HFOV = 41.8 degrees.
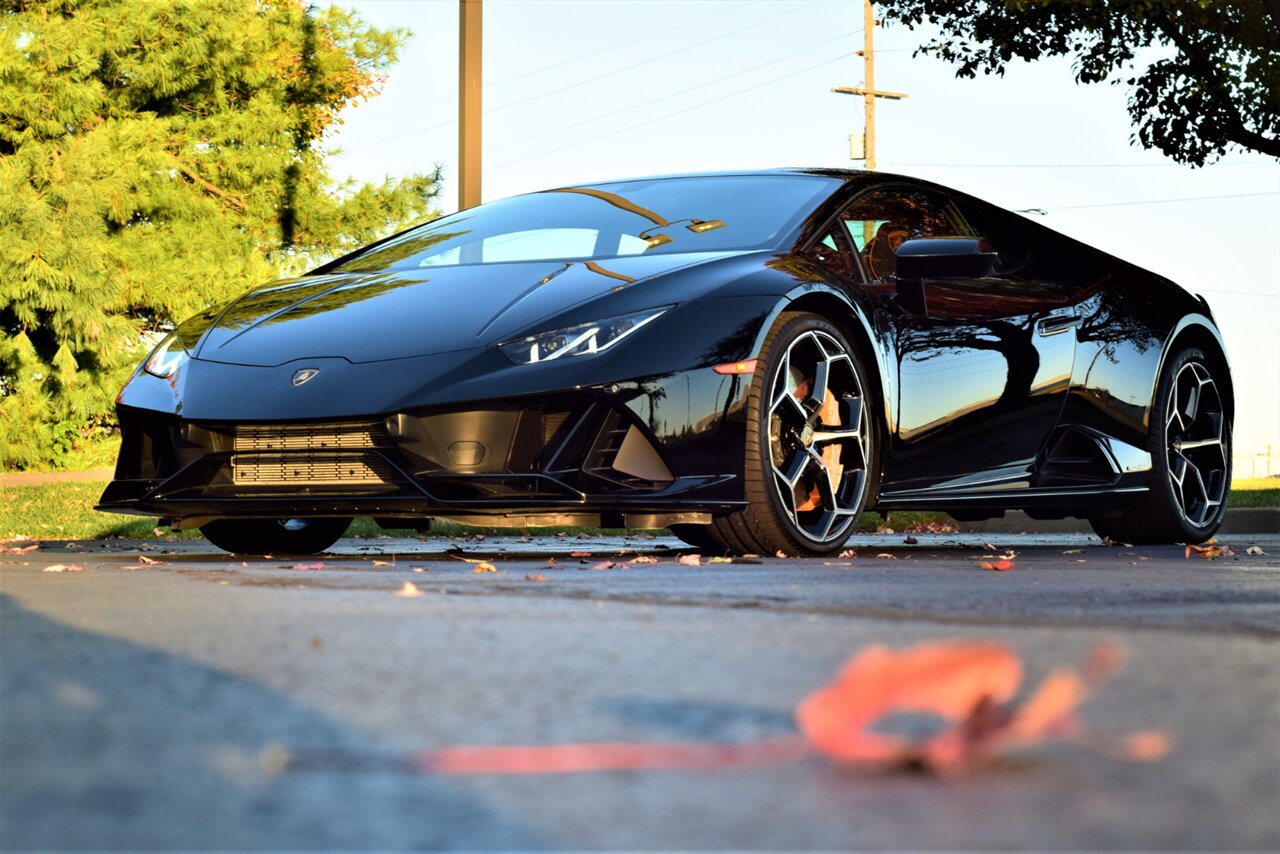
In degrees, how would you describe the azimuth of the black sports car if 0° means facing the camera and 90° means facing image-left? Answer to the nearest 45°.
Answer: approximately 45°

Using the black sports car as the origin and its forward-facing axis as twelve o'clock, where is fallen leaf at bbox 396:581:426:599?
The fallen leaf is roughly at 11 o'clock from the black sports car.

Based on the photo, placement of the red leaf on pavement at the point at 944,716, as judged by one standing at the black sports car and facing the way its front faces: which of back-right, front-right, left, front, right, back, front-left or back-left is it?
front-left

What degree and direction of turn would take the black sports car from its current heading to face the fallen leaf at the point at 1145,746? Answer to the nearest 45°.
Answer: approximately 45° to its left

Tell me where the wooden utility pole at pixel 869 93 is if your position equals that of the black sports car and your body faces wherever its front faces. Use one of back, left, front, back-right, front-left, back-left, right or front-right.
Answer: back-right

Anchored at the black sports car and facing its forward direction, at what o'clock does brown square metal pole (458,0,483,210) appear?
The brown square metal pole is roughly at 4 o'clock from the black sports car.

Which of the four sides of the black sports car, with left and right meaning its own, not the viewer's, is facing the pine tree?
right

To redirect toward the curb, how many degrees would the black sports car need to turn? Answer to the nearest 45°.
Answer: approximately 180°

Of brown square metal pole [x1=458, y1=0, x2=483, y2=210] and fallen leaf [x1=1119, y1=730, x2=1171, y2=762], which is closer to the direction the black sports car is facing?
the fallen leaf

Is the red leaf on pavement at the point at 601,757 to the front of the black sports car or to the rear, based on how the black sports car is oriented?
to the front
